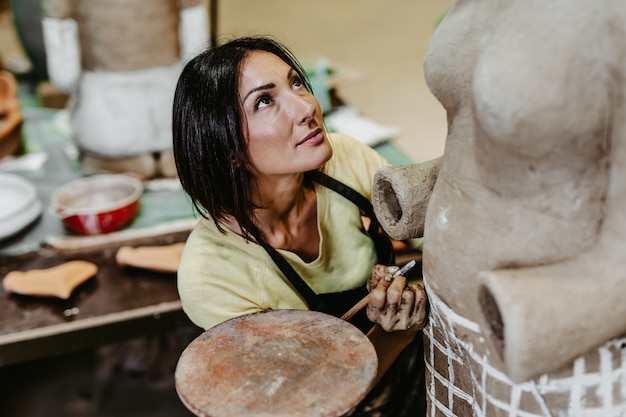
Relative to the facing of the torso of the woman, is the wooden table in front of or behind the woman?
behind

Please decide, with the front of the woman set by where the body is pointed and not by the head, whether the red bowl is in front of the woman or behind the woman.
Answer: behind

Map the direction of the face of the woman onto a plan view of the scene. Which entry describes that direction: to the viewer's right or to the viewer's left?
to the viewer's right

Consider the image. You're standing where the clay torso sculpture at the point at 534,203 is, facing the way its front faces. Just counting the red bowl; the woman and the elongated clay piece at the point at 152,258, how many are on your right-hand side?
3

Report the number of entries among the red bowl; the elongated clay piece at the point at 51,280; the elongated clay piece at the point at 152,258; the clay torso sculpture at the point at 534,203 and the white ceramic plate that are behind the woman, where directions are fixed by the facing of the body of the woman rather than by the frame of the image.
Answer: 4

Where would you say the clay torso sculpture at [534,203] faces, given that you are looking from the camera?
facing the viewer and to the left of the viewer

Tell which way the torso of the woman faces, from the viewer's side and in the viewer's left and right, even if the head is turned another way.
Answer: facing the viewer and to the right of the viewer

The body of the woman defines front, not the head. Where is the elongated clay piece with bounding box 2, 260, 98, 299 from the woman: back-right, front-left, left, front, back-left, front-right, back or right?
back

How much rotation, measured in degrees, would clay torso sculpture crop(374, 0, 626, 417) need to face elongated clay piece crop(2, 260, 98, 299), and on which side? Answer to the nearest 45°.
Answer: approximately 90° to its right

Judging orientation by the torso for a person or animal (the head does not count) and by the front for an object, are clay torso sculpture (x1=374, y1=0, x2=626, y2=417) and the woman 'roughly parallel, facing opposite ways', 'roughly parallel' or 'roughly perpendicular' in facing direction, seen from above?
roughly perpendicular

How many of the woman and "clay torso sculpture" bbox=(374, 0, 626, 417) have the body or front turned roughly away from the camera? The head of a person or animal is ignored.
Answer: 0

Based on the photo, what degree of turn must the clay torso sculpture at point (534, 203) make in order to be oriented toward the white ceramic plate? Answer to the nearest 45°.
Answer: approximately 90° to its right
